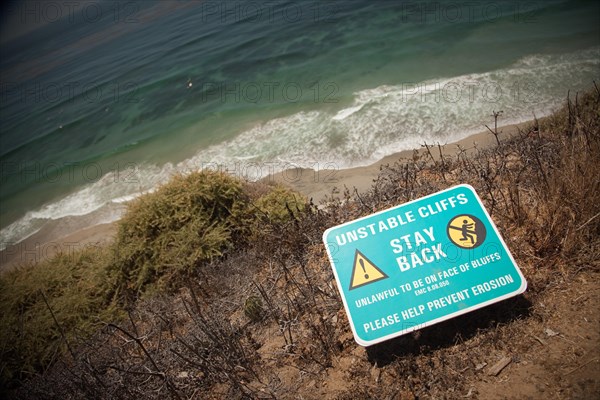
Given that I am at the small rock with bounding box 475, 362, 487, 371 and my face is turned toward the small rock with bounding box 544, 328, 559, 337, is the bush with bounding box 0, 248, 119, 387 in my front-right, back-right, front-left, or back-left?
back-left

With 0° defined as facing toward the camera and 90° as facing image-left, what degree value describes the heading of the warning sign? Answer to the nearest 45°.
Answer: approximately 0°

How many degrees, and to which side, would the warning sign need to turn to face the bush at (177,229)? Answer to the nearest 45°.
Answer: approximately 135° to its right
